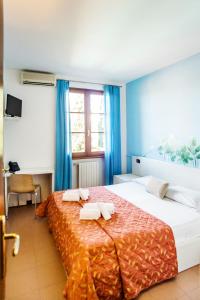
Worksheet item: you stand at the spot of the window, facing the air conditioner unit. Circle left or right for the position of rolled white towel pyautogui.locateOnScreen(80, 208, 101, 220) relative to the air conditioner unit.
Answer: left

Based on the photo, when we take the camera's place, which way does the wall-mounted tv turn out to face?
facing the viewer and to the right of the viewer

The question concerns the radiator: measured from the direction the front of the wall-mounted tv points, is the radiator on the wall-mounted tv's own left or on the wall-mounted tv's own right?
on the wall-mounted tv's own left

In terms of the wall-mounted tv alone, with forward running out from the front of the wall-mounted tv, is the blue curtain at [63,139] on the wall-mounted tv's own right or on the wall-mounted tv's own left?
on the wall-mounted tv's own left

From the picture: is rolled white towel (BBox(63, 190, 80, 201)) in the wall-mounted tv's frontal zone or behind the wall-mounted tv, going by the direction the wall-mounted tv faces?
frontal zone

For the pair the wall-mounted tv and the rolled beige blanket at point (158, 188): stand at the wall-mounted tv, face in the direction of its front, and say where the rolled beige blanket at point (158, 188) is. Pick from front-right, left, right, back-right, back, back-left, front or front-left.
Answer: front

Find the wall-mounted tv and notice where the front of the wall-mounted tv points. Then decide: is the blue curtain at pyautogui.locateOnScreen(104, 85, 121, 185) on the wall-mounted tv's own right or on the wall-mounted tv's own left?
on the wall-mounted tv's own left

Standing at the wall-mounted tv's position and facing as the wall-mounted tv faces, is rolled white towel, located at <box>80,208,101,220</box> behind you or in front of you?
in front

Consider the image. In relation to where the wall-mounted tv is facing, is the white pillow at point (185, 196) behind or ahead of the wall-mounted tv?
ahead

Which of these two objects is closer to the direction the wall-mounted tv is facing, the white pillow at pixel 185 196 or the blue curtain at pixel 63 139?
the white pillow
